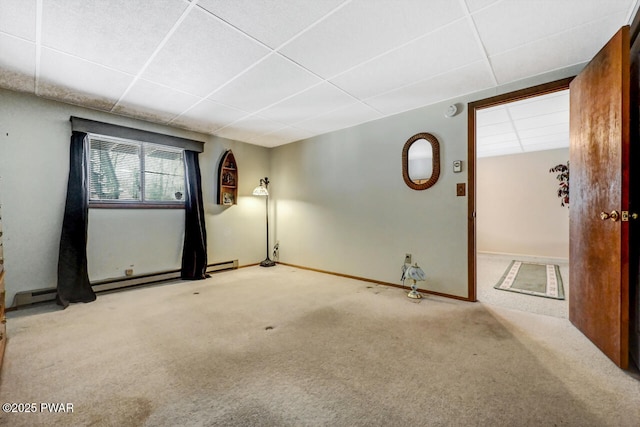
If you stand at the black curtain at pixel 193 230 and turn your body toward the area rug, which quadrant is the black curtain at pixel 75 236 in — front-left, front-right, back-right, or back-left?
back-right

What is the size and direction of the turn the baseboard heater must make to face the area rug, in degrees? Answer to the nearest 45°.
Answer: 0° — it already faces it

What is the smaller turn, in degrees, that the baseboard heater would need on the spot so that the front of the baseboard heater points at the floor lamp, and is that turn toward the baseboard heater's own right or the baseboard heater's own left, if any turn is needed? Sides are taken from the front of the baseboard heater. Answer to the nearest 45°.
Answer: approximately 45° to the baseboard heater's own left

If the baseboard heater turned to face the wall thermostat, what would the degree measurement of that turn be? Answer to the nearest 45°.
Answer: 0° — it already faces it

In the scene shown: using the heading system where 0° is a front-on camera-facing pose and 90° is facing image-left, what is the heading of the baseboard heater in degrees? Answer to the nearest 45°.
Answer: approximately 315°

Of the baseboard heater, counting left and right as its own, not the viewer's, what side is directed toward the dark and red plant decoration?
left

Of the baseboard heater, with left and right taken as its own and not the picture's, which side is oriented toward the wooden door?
front

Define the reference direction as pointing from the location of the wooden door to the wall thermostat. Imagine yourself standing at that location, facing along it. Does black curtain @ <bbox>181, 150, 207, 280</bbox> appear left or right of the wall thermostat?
left
